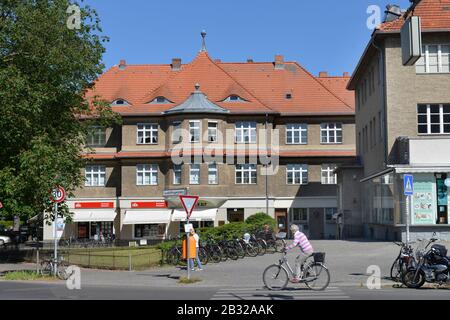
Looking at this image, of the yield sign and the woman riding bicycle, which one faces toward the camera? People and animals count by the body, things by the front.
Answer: the yield sign

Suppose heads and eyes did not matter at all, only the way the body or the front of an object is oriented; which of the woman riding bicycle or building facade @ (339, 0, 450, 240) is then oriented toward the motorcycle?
the building facade

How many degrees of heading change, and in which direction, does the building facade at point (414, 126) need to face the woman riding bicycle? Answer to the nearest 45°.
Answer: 0° — it already faces them

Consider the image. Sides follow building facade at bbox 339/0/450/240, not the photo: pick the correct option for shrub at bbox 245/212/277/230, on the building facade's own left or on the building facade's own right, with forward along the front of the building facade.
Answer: on the building facade's own right

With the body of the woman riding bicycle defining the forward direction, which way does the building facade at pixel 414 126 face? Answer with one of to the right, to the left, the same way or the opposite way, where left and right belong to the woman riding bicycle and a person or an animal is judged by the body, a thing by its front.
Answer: to the left

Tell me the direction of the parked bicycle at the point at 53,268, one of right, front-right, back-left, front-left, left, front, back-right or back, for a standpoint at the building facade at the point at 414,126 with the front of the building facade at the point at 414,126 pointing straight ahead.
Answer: front-right

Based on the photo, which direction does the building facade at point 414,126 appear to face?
toward the camera

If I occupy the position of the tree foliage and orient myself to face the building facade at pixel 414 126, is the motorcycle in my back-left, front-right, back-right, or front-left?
front-right

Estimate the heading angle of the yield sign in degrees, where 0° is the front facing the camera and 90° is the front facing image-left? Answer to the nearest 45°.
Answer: approximately 0°

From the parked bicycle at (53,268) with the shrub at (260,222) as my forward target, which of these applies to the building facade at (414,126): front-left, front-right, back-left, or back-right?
front-right

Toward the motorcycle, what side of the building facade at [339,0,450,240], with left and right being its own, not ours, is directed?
front

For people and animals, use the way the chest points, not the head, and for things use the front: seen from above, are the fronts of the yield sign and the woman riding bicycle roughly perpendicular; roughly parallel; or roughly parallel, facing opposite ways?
roughly perpendicular

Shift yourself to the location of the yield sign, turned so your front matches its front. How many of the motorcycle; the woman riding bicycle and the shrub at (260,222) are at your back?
1

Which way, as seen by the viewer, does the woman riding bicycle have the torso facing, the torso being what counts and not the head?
to the viewer's left
